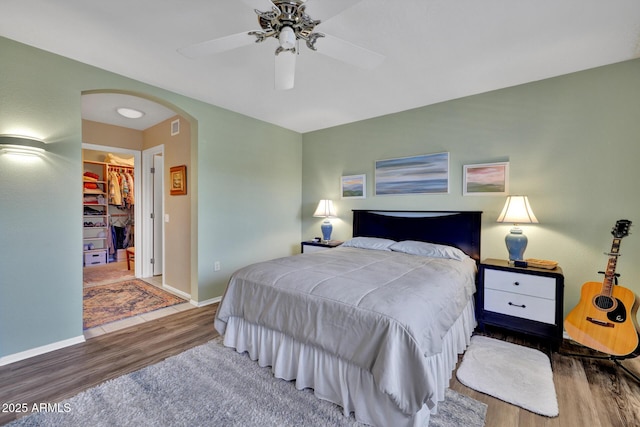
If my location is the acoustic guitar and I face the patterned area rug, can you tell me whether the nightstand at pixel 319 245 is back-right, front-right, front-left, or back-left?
front-right

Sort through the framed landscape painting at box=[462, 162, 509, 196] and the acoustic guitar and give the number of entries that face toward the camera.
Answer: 2

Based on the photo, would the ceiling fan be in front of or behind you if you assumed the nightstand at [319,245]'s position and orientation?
in front

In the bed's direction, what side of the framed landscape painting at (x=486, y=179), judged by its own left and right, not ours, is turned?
front

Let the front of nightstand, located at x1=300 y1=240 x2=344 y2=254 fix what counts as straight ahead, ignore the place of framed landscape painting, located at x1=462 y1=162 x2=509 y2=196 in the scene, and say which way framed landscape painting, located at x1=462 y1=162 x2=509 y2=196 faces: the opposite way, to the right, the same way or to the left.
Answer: the same way

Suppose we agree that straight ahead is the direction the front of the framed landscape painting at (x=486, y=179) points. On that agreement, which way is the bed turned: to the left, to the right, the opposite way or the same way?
the same way

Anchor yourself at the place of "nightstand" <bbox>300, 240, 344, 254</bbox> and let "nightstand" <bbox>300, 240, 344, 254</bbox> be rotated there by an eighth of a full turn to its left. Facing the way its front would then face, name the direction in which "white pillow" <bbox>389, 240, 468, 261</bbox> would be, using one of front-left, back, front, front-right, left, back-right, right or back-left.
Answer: front-left

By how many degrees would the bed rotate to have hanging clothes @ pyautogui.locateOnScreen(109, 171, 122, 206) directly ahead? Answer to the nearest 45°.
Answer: approximately 90° to its right

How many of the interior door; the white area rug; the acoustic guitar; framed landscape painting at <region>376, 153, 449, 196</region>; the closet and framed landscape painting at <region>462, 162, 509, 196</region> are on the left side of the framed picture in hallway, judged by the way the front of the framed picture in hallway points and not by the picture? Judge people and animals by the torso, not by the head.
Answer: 4

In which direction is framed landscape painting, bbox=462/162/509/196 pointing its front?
toward the camera

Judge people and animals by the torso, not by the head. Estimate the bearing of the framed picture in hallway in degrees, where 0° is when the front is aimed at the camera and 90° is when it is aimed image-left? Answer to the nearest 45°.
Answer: approximately 45°

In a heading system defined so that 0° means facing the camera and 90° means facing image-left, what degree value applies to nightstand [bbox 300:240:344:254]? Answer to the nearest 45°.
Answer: approximately 45°

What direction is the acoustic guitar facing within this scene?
toward the camera

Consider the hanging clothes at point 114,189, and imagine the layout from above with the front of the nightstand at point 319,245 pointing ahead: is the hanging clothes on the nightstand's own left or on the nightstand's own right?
on the nightstand's own right

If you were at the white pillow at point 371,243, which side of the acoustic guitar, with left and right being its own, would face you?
right
